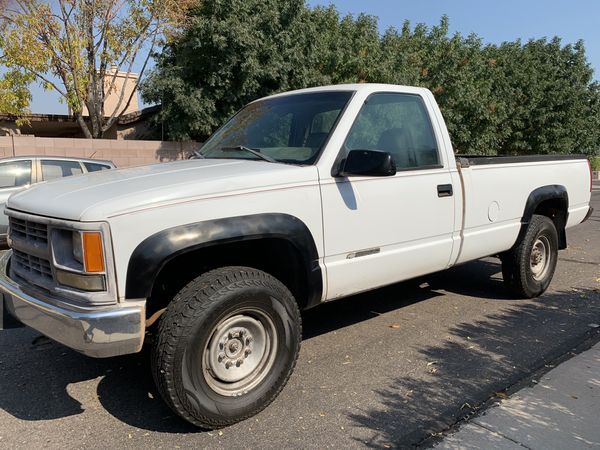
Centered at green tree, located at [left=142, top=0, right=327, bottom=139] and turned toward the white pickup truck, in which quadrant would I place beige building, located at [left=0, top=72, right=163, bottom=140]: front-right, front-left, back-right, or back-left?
back-right

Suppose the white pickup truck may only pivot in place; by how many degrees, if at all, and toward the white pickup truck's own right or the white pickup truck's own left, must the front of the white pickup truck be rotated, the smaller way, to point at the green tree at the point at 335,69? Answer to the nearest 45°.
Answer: approximately 135° to the white pickup truck's own right

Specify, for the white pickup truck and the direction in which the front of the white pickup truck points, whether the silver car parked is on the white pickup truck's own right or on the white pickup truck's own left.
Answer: on the white pickup truck's own right

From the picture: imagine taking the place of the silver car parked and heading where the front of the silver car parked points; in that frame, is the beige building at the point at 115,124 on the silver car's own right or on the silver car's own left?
on the silver car's own right

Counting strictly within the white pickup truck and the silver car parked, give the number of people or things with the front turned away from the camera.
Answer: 0

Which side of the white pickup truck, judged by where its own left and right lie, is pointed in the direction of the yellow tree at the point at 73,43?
right

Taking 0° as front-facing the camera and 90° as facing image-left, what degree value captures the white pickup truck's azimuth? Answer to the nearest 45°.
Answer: approximately 45°

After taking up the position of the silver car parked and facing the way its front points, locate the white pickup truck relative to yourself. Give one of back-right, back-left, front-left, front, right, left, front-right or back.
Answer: left

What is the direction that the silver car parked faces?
to the viewer's left

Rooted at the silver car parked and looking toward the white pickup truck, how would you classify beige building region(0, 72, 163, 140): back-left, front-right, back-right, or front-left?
back-left
